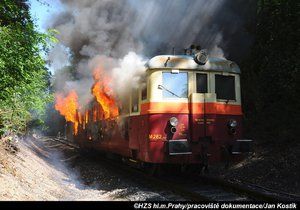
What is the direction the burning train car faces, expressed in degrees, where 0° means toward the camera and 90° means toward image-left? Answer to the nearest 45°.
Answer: approximately 315°
